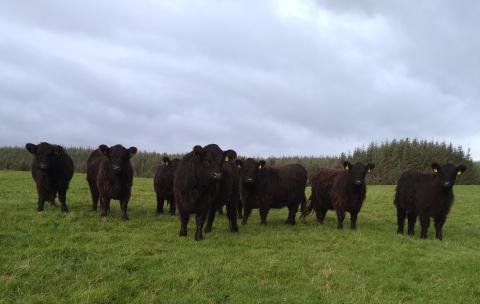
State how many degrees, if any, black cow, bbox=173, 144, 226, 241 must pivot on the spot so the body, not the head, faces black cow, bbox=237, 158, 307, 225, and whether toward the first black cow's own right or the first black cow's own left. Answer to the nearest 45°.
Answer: approximately 135° to the first black cow's own left

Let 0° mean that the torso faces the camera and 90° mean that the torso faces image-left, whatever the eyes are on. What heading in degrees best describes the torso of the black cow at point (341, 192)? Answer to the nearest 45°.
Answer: approximately 315°

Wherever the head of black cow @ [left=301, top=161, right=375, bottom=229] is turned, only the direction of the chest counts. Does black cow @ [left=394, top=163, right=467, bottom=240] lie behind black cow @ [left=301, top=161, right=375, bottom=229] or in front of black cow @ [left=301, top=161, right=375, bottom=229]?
in front

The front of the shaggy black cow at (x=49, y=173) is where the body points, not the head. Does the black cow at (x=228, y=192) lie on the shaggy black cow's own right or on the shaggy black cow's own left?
on the shaggy black cow's own left

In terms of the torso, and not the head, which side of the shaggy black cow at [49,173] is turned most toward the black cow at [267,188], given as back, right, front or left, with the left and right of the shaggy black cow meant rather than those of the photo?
left

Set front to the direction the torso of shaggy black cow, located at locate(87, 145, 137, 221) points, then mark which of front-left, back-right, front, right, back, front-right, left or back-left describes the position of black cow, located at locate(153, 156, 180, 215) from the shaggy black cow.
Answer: left

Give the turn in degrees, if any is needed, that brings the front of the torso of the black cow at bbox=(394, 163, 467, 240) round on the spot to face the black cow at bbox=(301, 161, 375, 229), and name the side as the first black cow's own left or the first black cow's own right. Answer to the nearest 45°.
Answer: approximately 135° to the first black cow's own right

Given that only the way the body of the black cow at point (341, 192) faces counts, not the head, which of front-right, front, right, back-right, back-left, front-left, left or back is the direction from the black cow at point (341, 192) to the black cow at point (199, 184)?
right

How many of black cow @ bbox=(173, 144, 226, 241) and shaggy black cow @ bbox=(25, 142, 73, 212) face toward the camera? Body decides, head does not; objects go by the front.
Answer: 2

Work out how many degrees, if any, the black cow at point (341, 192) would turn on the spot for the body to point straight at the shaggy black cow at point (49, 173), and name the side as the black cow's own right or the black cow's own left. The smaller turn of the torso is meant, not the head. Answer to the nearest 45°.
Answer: approximately 135° to the black cow's own right

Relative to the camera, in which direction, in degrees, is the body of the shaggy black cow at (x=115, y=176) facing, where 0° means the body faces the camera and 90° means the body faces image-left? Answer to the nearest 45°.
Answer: approximately 315°

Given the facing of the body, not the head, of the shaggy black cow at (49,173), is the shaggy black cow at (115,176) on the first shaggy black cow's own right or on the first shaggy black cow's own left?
on the first shaggy black cow's own left
